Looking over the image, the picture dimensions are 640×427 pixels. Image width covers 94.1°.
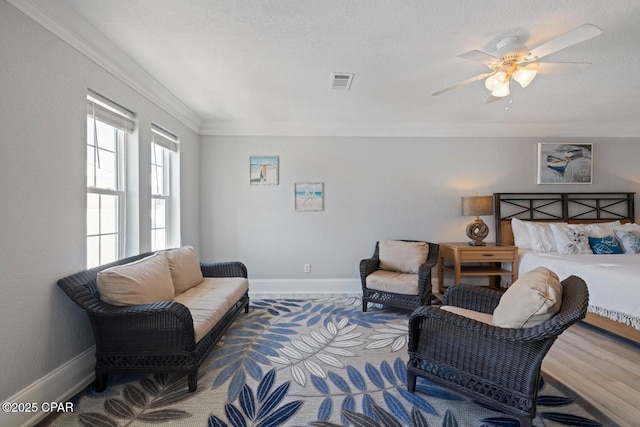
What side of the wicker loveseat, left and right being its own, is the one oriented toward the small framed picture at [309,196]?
left

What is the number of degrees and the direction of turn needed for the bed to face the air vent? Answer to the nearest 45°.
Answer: approximately 90° to its right

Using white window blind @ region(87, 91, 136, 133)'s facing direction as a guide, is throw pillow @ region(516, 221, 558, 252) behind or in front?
in front

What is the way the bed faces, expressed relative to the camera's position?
facing the viewer and to the right of the viewer

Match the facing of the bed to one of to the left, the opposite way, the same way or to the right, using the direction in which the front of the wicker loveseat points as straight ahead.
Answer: to the right

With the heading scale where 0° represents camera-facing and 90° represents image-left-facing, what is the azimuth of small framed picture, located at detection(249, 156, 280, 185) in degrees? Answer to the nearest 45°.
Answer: approximately 0°

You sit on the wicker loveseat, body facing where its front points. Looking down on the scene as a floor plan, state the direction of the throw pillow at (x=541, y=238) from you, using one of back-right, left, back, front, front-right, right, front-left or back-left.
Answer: front-left

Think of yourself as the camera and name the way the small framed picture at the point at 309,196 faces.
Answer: facing the viewer

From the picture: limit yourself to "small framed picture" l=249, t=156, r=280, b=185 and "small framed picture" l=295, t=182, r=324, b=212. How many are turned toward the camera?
2

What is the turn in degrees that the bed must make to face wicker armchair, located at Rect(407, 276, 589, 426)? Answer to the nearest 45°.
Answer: approximately 45° to its right

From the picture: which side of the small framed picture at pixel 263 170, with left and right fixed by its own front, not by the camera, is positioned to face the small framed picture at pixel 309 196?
left

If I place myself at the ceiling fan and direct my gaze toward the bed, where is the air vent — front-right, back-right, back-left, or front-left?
back-left

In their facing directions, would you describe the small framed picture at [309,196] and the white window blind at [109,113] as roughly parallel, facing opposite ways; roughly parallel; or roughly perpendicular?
roughly perpendicular

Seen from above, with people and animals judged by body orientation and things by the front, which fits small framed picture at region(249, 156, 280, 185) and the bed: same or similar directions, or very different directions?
same or similar directions

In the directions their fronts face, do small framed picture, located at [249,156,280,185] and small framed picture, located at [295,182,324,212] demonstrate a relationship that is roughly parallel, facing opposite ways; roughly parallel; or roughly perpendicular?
roughly parallel

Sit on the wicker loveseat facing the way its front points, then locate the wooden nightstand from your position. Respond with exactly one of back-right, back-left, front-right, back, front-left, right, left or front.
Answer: front-left

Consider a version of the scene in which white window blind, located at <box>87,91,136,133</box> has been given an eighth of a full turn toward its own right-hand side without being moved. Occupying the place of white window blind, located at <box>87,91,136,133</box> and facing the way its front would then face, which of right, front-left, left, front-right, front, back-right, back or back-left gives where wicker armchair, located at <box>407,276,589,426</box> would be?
front-left

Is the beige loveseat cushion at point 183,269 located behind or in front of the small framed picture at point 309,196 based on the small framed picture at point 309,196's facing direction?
in front
